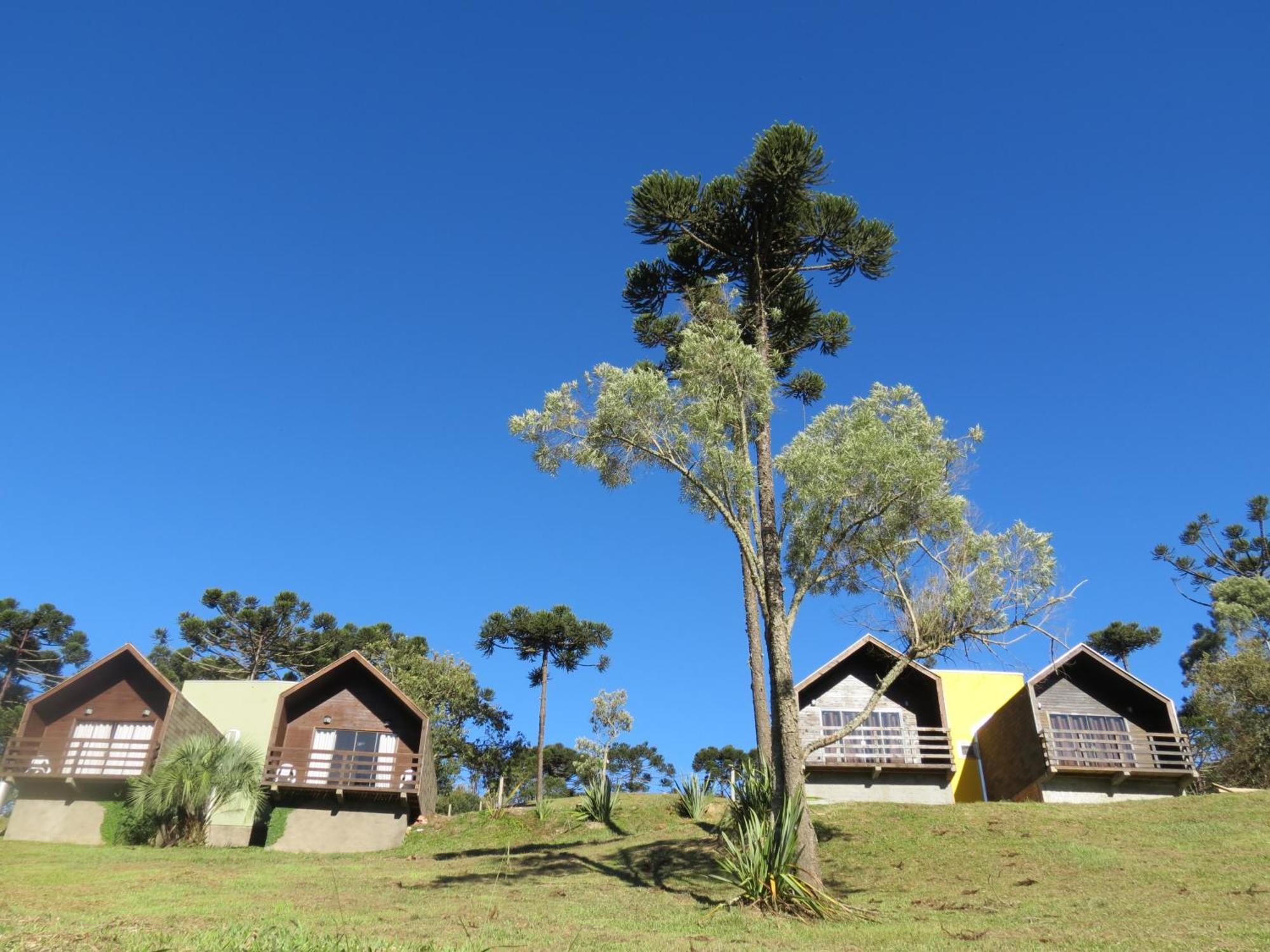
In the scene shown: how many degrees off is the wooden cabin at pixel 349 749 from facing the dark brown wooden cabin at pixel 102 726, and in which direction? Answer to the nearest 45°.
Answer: approximately 90° to its right

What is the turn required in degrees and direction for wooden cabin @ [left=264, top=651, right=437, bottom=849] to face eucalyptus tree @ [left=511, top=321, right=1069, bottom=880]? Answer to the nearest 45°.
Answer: approximately 45° to its left

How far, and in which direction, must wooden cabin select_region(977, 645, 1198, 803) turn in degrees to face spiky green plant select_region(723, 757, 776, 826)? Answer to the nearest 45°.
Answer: approximately 45° to its right

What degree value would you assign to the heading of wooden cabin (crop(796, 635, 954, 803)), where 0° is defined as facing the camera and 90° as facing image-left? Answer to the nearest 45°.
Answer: approximately 0°

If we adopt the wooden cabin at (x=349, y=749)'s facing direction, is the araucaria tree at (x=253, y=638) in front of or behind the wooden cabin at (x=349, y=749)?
behind

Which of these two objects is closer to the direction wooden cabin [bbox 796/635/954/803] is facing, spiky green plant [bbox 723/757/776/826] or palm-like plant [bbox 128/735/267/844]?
the spiky green plant

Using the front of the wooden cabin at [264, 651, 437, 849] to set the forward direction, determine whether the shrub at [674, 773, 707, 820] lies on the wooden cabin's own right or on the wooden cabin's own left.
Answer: on the wooden cabin's own left

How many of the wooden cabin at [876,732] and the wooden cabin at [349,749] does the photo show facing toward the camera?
2

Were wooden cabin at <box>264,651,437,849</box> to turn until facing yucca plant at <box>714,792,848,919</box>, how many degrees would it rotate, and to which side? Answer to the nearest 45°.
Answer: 0° — it already faces it

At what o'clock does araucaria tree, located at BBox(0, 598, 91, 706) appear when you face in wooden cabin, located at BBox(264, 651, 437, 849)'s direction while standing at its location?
The araucaria tree is roughly at 5 o'clock from the wooden cabin.

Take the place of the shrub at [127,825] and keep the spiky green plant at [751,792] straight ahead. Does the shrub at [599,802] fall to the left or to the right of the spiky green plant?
left

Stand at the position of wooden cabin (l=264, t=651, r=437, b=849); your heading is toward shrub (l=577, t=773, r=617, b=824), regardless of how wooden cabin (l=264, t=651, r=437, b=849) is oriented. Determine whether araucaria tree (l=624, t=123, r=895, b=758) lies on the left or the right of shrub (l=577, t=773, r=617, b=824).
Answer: right
